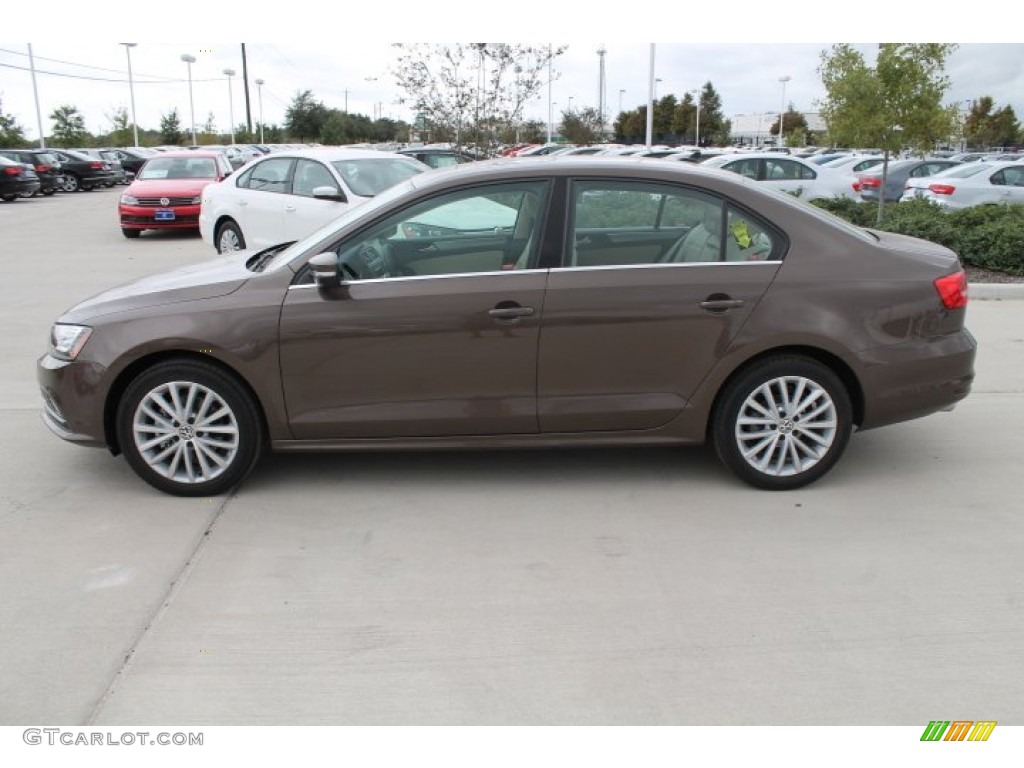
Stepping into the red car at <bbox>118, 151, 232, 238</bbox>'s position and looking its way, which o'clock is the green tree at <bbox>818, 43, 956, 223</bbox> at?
The green tree is roughly at 10 o'clock from the red car.

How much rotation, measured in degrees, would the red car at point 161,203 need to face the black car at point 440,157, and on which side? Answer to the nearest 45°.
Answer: approximately 90° to its left

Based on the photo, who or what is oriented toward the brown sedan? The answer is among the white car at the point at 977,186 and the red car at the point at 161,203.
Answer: the red car

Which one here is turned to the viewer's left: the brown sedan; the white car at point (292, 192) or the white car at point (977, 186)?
the brown sedan

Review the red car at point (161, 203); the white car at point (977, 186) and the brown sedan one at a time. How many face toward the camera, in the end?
1

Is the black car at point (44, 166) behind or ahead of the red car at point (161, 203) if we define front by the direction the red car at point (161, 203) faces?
behind

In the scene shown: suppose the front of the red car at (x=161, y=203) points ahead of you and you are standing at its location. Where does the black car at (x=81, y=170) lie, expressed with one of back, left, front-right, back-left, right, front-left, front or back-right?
back

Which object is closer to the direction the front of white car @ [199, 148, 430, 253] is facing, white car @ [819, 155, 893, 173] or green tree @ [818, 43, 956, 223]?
the green tree

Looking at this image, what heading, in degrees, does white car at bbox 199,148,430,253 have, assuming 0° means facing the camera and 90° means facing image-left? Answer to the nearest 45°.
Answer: approximately 315°

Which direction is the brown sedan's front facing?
to the viewer's left

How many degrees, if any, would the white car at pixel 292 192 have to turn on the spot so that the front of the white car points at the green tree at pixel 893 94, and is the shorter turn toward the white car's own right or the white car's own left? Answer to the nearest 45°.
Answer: approximately 45° to the white car's own left

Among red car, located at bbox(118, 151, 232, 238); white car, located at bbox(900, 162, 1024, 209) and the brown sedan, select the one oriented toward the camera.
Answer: the red car

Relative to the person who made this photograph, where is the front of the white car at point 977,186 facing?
facing away from the viewer and to the right of the viewer
